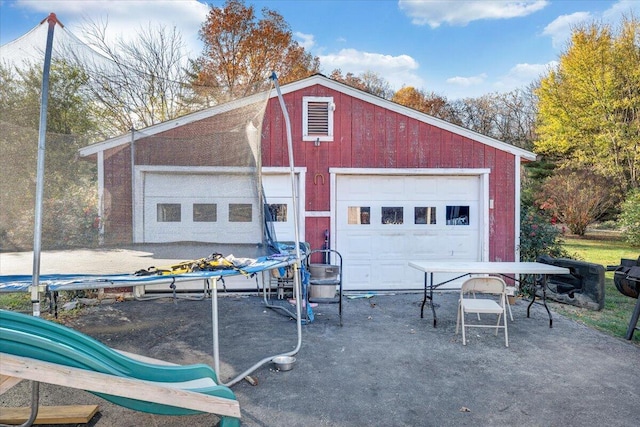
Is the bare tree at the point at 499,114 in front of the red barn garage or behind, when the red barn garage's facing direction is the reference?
behind

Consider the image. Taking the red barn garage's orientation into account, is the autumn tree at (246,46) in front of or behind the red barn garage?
behind

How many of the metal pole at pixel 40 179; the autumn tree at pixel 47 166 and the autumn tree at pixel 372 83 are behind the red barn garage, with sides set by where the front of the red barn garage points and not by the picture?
1

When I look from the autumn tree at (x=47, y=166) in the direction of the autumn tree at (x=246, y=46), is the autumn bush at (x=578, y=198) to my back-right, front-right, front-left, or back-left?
front-right

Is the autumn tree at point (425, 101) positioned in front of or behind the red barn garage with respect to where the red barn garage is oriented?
behind

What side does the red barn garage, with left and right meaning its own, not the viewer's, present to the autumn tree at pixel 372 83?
back

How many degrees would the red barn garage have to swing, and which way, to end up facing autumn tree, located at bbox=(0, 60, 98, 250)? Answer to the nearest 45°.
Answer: approximately 45° to its right

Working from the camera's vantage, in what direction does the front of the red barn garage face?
facing the viewer

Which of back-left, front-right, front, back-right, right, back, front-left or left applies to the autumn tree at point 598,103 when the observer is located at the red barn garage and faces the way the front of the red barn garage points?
back-left

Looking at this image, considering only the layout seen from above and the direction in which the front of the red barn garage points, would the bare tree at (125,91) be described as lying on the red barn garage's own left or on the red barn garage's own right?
on the red barn garage's own right

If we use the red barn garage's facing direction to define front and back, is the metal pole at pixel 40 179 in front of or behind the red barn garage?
in front

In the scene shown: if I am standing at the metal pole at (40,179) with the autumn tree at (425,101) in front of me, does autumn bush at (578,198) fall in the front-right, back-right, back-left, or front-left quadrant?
front-right
